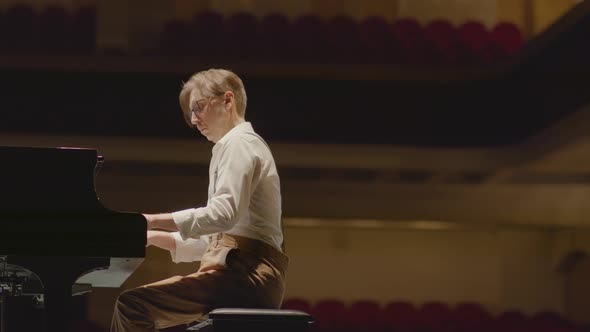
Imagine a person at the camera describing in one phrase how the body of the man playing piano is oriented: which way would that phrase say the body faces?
to the viewer's left

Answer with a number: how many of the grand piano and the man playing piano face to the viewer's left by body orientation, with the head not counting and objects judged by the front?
1

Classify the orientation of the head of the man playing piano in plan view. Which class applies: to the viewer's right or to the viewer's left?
to the viewer's left

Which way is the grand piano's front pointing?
to the viewer's right

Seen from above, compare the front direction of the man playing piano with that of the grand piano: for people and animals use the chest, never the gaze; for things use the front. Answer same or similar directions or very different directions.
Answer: very different directions

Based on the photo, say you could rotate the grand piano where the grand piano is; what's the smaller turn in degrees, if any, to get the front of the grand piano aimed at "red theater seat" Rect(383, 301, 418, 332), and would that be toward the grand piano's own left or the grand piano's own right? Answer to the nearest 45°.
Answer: approximately 45° to the grand piano's own left

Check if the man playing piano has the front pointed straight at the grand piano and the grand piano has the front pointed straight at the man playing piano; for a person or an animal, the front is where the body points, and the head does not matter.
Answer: yes

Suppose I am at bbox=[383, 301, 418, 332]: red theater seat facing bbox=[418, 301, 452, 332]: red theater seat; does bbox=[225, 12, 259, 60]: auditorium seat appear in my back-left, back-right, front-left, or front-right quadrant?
back-left
